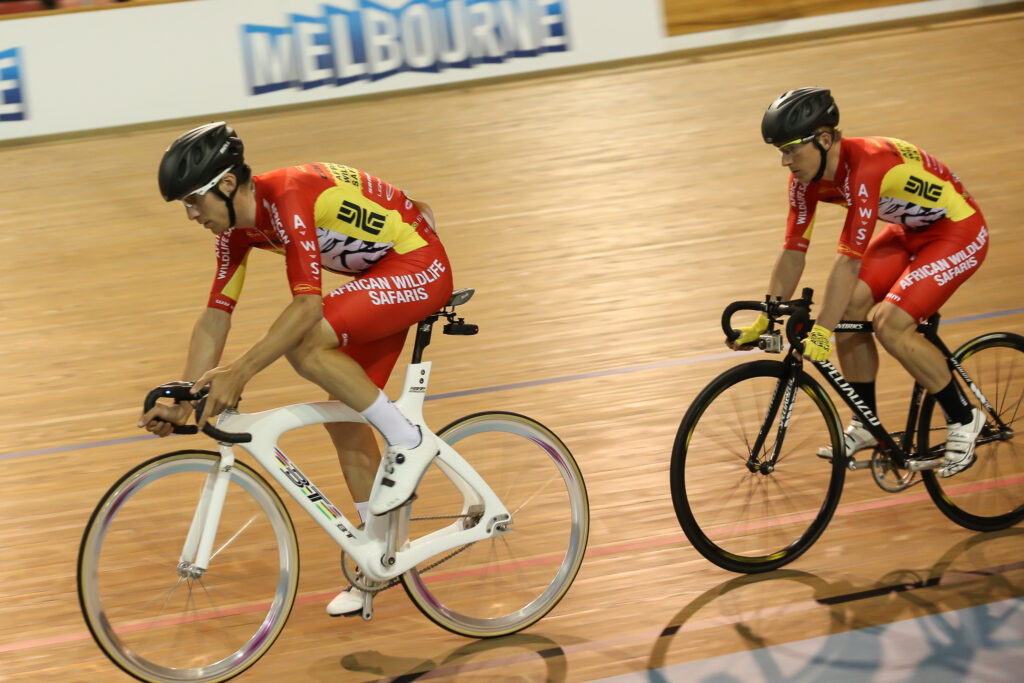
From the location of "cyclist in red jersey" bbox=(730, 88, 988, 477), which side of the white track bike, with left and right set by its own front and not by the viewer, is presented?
back

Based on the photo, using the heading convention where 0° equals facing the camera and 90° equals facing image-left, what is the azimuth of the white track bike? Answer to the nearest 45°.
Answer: approximately 90°

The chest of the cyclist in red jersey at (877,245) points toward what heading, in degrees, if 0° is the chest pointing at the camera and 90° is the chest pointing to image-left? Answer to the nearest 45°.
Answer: approximately 45°

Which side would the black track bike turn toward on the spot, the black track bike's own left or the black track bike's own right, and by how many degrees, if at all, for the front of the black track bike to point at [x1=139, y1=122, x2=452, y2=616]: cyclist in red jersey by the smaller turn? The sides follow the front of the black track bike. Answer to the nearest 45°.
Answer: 0° — it already faces them

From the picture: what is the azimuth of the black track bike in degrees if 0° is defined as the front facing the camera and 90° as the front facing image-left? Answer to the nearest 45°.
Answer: approximately 45°

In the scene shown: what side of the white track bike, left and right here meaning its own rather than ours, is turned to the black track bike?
back
